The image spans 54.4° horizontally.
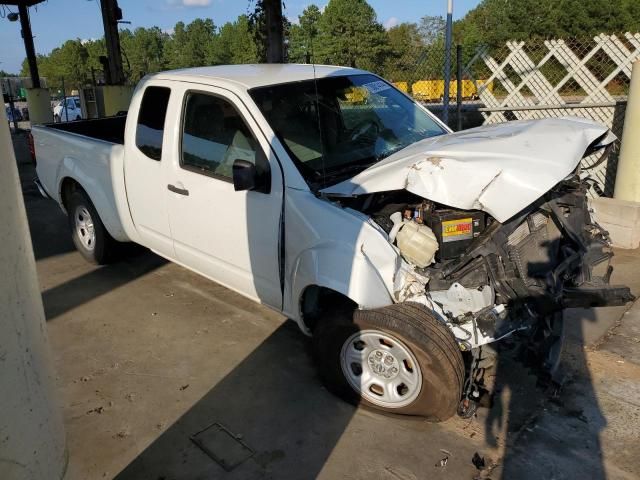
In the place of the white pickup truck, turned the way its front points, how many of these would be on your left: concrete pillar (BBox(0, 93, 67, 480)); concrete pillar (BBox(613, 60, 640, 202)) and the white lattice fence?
2

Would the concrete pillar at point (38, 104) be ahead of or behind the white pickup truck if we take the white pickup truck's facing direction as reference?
behind

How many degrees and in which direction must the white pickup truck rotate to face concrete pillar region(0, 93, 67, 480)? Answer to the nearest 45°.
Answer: approximately 90° to its right

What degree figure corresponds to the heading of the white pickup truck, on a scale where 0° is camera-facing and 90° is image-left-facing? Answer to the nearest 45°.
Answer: approximately 315°

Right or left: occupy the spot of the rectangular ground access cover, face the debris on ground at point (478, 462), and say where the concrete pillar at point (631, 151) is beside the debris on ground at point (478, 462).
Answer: left

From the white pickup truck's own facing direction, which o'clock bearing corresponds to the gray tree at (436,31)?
The gray tree is roughly at 8 o'clock from the white pickup truck.

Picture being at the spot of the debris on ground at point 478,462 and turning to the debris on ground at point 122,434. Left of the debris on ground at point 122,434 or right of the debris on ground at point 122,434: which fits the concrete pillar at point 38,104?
right
